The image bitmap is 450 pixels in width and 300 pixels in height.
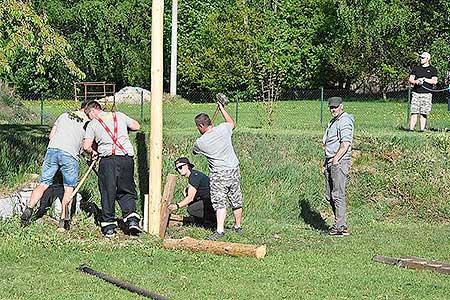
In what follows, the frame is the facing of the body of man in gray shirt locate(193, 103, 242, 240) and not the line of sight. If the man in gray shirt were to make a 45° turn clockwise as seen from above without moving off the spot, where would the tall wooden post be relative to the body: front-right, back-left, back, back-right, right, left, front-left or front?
left

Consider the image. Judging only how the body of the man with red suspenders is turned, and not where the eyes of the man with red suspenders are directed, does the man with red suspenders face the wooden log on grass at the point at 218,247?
no

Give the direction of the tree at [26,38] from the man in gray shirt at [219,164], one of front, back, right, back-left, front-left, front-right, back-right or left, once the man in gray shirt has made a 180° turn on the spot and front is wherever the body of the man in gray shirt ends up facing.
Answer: back-right

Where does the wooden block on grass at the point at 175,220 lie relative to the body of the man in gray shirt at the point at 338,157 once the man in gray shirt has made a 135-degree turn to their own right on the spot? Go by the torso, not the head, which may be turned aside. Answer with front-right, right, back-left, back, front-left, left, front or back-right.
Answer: left

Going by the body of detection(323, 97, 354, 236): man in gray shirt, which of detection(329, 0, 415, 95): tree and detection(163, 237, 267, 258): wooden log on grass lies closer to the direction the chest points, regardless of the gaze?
the wooden log on grass

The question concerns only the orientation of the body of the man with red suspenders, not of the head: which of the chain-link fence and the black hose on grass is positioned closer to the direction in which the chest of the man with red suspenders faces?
the chain-link fence

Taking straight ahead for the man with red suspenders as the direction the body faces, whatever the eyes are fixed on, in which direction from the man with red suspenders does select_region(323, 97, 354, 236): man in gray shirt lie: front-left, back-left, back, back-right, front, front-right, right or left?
right

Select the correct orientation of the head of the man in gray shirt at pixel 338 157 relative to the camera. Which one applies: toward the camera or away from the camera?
toward the camera

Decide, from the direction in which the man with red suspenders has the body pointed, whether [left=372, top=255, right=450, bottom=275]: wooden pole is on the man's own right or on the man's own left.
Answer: on the man's own right

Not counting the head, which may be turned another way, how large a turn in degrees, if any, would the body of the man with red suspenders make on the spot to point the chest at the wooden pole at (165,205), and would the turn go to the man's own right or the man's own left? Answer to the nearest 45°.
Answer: approximately 90° to the man's own right

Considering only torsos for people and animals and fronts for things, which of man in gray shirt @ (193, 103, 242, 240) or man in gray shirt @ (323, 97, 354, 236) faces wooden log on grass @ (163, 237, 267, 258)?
man in gray shirt @ (323, 97, 354, 236)

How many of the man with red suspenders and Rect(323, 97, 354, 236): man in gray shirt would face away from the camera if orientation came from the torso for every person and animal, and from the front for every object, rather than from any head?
1

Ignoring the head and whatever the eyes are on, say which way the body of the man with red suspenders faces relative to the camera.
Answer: away from the camera

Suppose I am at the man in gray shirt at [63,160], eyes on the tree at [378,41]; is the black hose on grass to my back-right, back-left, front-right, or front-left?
back-right

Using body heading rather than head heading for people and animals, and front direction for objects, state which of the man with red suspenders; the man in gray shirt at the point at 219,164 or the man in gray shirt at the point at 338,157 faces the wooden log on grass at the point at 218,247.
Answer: the man in gray shirt at the point at 338,157

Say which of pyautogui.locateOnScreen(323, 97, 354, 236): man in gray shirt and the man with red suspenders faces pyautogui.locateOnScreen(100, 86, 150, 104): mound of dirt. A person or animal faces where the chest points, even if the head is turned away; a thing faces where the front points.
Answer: the man with red suspenders

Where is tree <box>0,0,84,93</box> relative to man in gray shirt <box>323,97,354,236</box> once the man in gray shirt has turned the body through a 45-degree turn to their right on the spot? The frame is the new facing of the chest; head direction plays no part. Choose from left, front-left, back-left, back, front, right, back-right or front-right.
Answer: front

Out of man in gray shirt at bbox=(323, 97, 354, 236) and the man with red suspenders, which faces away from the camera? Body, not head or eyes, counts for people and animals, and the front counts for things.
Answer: the man with red suspenders
